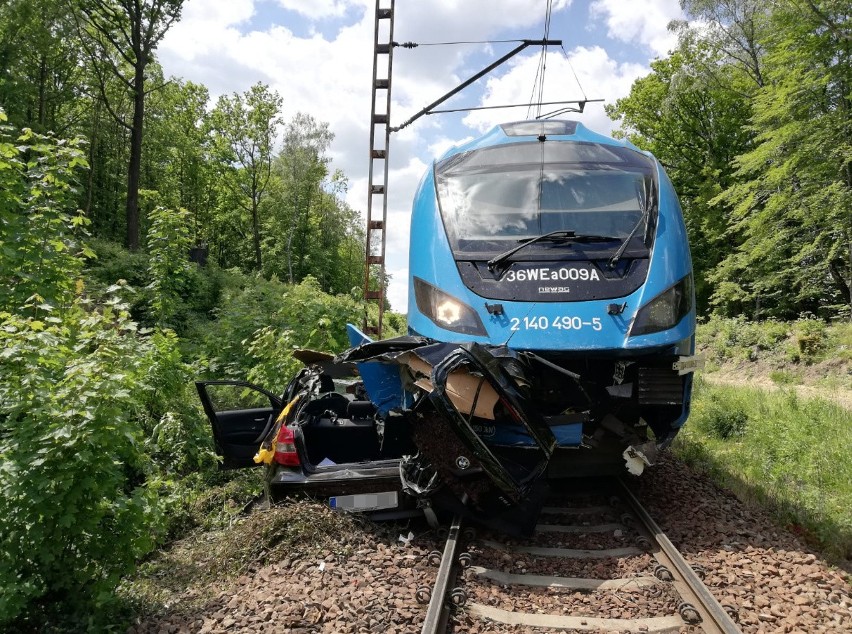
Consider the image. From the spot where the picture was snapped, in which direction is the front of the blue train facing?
facing the viewer

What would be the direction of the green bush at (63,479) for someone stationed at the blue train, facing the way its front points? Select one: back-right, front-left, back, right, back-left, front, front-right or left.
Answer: front-right

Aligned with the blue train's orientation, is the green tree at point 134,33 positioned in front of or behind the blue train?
behind

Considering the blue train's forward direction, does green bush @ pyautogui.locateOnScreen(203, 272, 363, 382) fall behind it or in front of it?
behind

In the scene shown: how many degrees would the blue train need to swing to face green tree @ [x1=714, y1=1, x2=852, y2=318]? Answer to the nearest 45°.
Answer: approximately 135° to its left

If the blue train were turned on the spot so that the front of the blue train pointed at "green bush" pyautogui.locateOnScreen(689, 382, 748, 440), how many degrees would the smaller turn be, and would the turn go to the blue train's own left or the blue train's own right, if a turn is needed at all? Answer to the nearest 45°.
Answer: approximately 135° to the blue train's own left

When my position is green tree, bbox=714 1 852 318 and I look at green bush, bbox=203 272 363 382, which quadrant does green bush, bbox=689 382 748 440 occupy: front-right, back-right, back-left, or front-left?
front-left

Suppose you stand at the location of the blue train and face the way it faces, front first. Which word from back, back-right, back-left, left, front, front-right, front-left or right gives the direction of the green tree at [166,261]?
back-right

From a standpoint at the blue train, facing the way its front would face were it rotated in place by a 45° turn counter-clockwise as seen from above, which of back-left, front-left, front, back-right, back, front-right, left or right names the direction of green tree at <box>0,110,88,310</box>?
back-right
